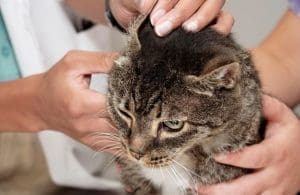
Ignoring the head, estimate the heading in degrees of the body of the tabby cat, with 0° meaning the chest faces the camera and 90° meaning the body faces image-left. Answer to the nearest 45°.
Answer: approximately 45°
